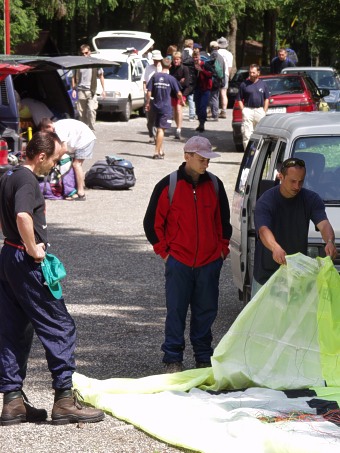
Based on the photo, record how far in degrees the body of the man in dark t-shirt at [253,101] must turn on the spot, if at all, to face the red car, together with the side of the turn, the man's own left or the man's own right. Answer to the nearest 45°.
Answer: approximately 180°

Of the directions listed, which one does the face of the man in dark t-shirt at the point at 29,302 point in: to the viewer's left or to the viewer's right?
to the viewer's right

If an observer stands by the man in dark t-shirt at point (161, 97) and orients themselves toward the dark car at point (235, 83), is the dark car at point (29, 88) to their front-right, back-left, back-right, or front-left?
back-left

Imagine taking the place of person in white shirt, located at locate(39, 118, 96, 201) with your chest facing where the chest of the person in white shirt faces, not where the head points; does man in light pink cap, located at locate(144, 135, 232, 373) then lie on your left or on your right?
on your left

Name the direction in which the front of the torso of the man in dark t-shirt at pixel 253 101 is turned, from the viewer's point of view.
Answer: toward the camera

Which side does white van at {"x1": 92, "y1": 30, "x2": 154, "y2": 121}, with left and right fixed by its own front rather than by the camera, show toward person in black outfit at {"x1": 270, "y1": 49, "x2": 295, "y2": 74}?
left

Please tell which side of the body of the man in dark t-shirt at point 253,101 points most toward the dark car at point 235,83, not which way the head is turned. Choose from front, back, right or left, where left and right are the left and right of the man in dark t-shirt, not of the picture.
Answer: back

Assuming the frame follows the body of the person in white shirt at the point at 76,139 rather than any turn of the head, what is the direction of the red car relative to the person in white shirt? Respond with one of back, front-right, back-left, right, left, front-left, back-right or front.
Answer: back-right

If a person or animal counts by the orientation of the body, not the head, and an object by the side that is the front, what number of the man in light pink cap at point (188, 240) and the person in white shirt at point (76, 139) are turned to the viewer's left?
1

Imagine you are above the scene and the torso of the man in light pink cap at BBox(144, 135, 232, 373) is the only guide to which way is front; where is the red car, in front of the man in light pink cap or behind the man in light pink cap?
behind

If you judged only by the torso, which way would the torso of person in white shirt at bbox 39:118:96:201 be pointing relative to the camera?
to the viewer's left

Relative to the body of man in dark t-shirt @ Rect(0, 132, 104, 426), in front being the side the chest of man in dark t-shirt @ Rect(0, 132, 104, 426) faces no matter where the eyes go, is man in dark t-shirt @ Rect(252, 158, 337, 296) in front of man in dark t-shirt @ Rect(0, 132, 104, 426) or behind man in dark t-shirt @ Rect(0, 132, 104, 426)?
in front
